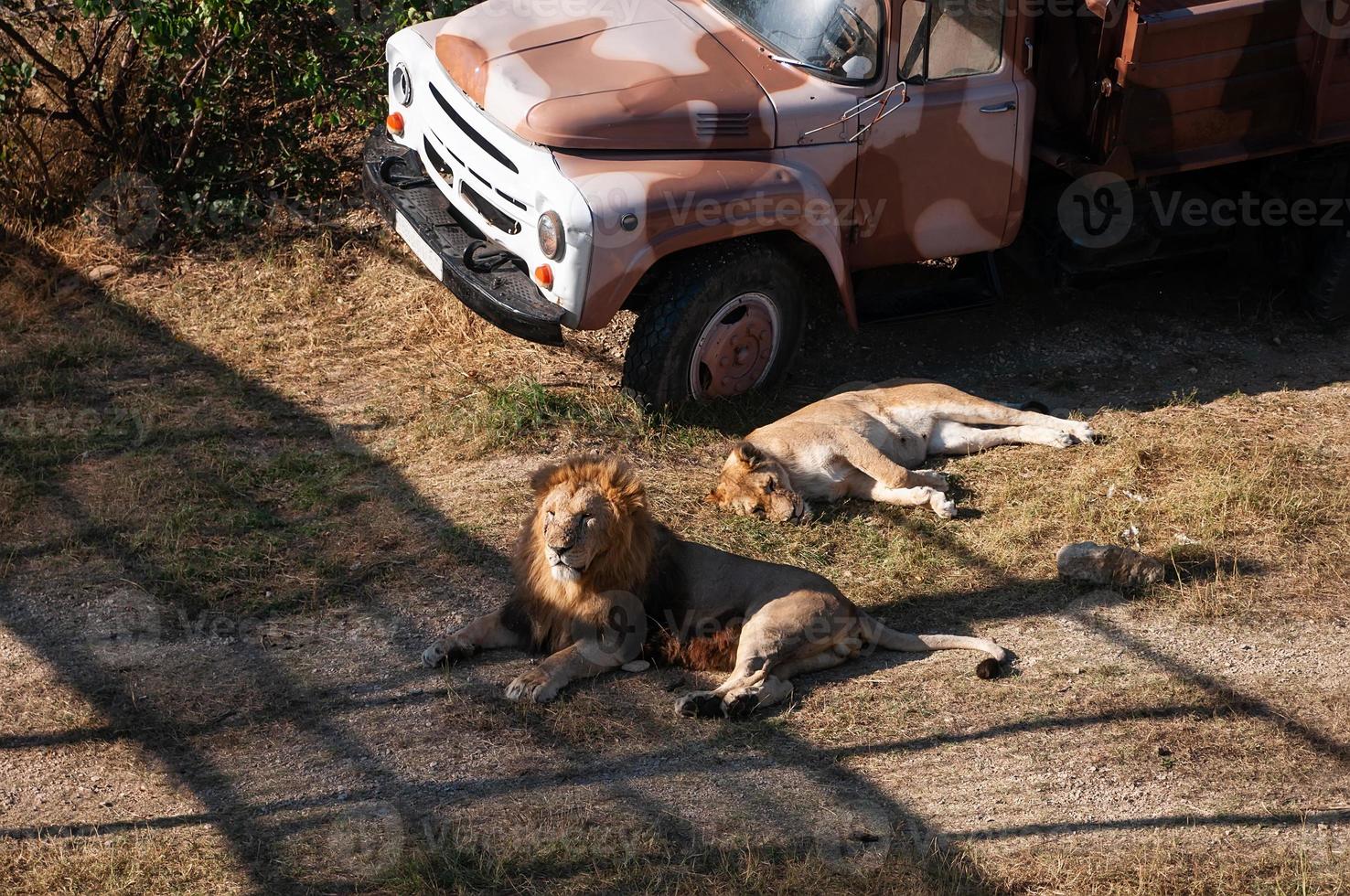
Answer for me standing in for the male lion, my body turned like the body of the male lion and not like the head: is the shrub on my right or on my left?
on my right

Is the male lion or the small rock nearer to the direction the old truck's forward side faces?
the male lion

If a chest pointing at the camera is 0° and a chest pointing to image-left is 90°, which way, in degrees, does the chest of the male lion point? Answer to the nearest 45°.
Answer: approximately 45°

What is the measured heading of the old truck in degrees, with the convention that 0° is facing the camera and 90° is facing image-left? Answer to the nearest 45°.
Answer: approximately 45°

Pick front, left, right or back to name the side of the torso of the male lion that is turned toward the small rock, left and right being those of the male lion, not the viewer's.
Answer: back
